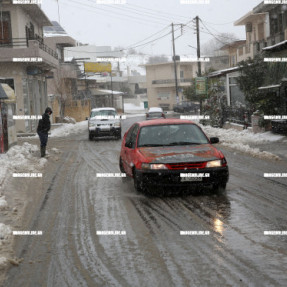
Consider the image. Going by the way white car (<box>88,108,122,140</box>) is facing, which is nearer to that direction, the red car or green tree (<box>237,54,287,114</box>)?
the red car

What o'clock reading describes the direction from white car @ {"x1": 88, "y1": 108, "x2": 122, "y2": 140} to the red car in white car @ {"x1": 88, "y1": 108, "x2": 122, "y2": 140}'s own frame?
The red car is roughly at 12 o'clock from the white car.

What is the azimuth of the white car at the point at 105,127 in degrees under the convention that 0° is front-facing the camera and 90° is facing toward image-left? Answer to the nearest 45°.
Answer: approximately 0°

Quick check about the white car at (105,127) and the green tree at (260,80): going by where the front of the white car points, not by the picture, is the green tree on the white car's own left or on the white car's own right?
on the white car's own left

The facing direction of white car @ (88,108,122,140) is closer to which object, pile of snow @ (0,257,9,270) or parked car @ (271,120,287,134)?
the pile of snow

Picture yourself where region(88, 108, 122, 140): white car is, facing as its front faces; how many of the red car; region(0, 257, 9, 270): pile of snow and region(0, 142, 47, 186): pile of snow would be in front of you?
3

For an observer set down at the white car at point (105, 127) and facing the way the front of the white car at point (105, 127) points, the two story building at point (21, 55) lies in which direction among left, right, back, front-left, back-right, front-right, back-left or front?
back-right

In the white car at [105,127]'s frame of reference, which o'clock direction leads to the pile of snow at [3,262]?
The pile of snow is roughly at 12 o'clock from the white car.

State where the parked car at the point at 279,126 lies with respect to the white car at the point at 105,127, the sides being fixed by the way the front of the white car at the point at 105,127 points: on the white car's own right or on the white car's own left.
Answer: on the white car's own left
